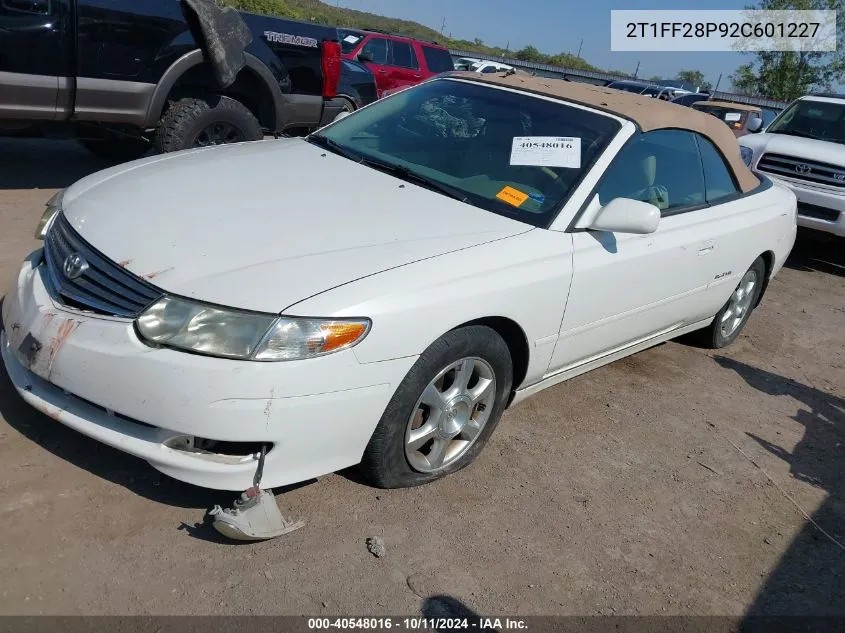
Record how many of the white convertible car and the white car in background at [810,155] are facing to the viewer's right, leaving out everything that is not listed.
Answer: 0

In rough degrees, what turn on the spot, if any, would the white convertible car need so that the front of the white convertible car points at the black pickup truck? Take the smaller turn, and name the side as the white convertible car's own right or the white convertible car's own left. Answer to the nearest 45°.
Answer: approximately 90° to the white convertible car's own right

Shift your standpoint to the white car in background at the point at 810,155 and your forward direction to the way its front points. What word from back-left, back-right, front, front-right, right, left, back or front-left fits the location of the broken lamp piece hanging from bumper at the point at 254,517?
front-left

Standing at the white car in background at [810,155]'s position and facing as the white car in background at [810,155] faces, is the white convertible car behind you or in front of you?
in front

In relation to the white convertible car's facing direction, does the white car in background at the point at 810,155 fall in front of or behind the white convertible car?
behind

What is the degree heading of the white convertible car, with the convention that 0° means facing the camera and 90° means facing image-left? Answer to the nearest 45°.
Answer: approximately 45°
